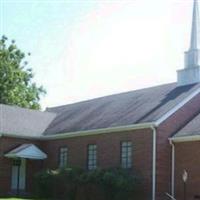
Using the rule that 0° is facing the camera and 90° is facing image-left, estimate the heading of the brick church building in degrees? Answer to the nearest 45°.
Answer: approximately 315°
